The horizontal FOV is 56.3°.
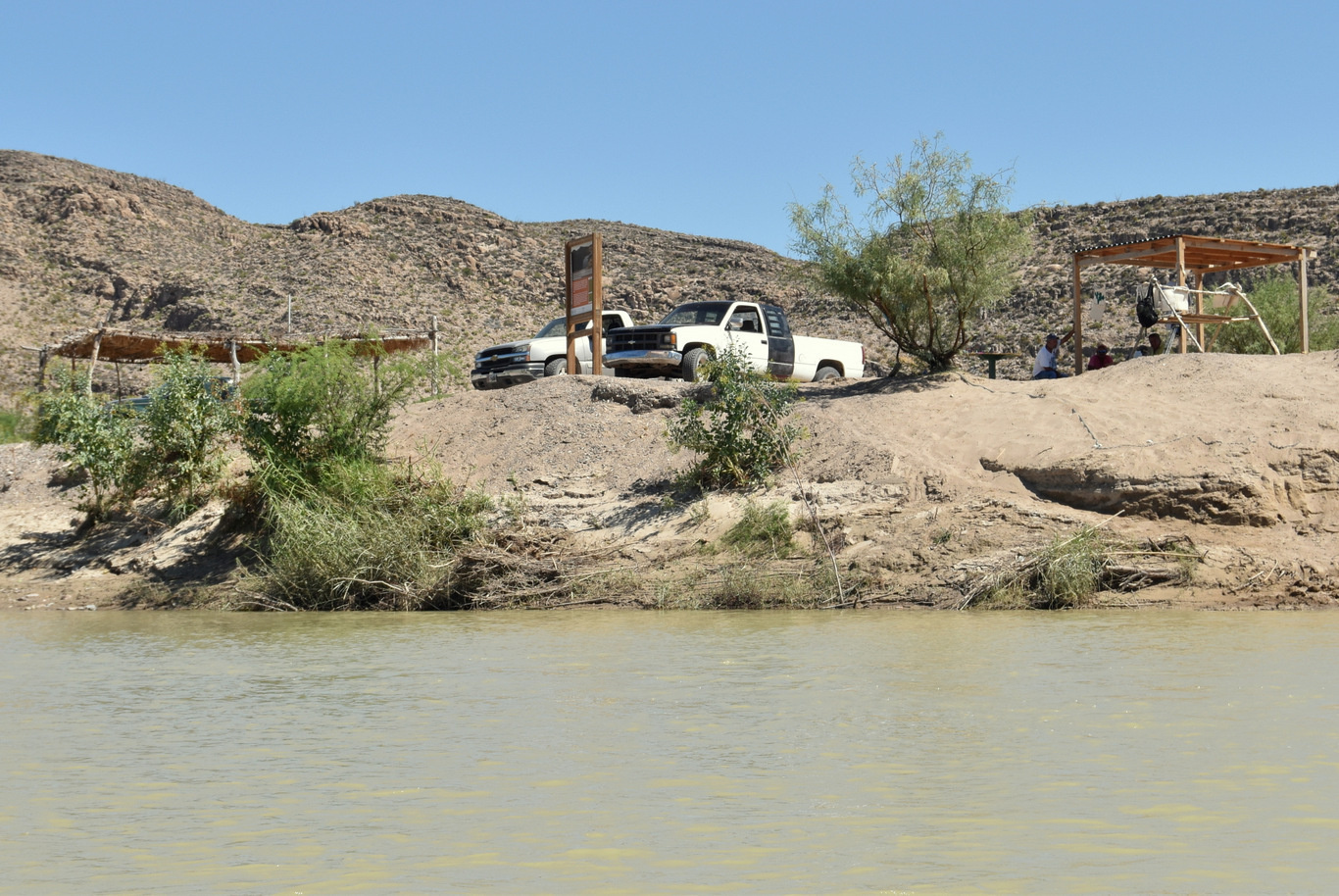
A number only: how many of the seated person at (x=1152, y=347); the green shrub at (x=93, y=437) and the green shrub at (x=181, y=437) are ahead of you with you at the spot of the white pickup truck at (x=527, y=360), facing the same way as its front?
2

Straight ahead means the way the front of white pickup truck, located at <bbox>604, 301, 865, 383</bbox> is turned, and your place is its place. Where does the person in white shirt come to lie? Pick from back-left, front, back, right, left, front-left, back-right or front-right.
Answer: back-left

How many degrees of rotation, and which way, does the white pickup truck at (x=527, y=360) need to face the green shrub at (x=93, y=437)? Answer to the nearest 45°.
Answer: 0° — it already faces it

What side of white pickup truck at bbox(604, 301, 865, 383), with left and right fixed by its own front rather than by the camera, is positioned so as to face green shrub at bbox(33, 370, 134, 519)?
front

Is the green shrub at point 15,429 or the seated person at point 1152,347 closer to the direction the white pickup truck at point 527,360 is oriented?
the green shrub

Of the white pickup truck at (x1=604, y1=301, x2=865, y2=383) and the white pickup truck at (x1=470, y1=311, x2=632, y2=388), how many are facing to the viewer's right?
0

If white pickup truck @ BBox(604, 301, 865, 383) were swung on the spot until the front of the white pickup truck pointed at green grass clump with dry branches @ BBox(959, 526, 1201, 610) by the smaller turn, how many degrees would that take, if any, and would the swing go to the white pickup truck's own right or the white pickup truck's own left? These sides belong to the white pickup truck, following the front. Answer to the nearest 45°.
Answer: approximately 90° to the white pickup truck's own left

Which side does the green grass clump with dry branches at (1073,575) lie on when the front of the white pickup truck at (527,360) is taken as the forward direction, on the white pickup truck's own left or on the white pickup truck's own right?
on the white pickup truck's own left

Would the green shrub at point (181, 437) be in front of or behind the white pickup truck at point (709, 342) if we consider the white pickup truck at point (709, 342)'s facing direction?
in front

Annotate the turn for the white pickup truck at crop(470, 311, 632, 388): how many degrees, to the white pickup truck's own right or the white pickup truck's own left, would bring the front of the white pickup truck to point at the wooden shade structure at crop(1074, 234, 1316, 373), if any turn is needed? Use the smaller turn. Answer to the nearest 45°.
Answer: approximately 135° to the white pickup truck's own left

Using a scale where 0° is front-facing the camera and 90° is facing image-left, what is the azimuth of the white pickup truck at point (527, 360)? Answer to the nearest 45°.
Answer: approximately 45°

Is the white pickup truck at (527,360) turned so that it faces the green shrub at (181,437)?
yes
